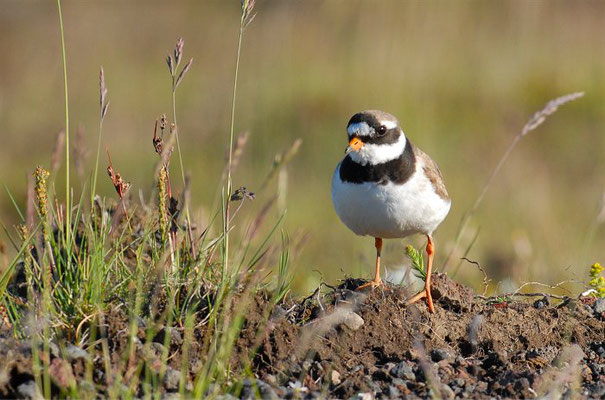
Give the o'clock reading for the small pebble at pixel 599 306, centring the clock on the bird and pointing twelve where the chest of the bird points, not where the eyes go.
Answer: The small pebble is roughly at 8 o'clock from the bird.

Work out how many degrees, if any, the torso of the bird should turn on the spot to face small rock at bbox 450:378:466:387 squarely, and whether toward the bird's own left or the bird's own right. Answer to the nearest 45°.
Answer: approximately 45° to the bird's own left

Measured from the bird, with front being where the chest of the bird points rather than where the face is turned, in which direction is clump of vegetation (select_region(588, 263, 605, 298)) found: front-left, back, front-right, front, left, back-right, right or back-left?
back-left

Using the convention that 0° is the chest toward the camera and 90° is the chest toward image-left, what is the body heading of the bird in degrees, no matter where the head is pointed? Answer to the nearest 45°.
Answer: approximately 45°

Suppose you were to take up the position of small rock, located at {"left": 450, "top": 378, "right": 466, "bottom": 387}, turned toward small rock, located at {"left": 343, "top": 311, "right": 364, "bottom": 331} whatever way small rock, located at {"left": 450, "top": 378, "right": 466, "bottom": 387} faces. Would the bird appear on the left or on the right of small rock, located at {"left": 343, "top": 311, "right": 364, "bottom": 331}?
right

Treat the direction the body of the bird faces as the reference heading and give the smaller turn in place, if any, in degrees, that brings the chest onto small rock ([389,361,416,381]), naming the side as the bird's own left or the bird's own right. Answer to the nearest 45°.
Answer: approximately 45° to the bird's own left

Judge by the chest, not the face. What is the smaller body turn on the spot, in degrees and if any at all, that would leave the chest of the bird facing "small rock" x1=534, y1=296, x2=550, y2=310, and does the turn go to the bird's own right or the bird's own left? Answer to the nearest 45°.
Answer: approximately 135° to the bird's own left

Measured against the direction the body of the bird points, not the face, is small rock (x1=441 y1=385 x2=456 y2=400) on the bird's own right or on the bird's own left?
on the bird's own left

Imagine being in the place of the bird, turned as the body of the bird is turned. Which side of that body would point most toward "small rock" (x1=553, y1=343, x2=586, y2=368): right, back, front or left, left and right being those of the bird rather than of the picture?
left
